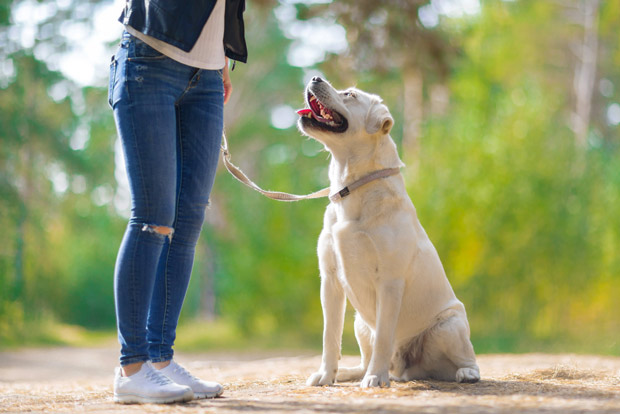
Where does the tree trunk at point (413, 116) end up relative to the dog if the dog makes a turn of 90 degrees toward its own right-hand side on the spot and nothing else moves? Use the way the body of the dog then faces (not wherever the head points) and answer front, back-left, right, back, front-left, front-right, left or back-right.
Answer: front-right

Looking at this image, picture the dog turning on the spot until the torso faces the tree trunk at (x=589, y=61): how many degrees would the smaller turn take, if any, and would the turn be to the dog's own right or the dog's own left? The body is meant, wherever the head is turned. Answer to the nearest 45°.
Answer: approximately 135° to the dog's own right

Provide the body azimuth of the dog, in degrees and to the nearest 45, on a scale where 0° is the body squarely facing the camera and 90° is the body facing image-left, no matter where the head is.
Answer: approximately 45°
